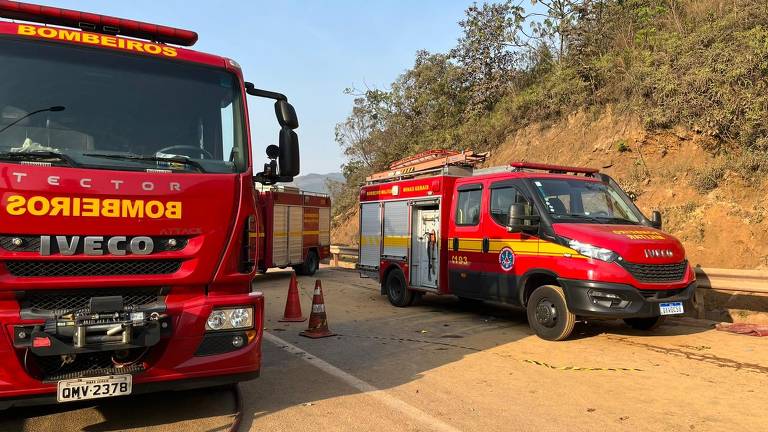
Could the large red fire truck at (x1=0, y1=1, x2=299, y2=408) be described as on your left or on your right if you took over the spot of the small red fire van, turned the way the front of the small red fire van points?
on your right

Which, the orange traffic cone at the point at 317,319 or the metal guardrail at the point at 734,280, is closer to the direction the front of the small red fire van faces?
the metal guardrail

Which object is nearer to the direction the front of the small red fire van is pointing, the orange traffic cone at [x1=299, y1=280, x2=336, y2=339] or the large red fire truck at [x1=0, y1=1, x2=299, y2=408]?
the large red fire truck

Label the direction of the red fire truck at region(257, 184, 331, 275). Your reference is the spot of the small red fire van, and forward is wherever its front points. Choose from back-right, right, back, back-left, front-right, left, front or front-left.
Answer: back

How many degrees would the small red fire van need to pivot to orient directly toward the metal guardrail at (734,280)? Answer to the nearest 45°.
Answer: approximately 45° to its left

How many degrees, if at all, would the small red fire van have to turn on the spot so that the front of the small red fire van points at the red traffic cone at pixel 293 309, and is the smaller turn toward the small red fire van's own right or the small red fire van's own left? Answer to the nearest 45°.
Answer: approximately 135° to the small red fire van's own right

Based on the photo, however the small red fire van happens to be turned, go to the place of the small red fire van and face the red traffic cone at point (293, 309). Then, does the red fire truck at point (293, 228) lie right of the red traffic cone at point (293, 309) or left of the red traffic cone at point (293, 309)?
right

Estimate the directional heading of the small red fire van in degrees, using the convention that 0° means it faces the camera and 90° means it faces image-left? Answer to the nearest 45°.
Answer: approximately 315°

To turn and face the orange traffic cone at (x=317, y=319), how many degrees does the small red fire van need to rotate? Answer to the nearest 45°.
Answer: approximately 135° to its right

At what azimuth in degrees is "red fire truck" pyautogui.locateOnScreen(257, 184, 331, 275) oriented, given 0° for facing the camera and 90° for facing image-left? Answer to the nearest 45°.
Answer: approximately 45°

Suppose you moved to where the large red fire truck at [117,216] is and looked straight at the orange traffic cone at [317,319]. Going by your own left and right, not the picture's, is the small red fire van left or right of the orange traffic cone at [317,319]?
right

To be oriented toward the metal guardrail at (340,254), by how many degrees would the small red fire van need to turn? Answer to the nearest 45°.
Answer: approximately 180°
